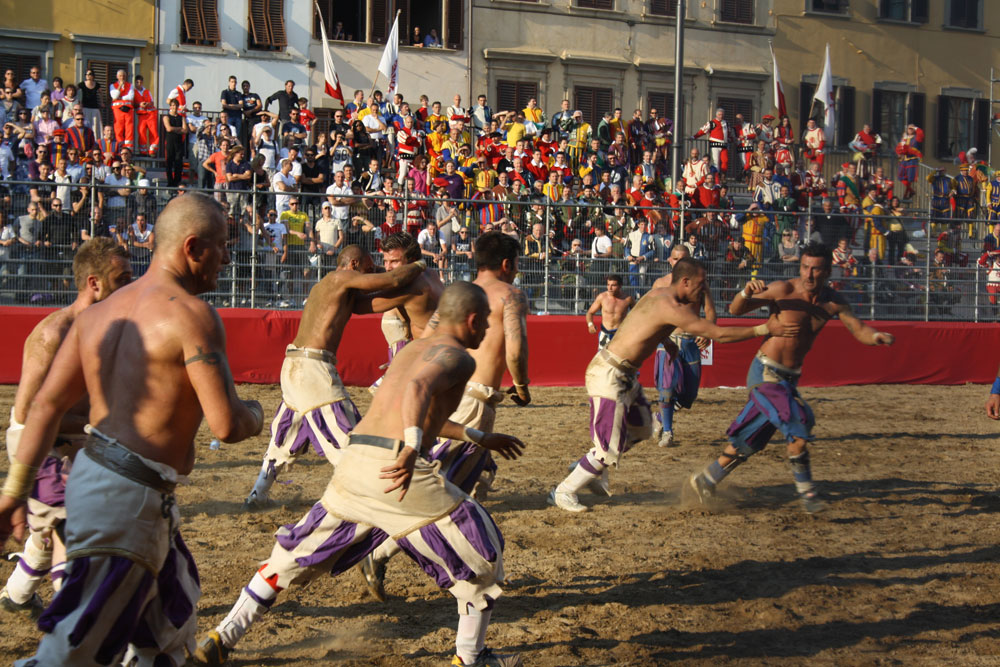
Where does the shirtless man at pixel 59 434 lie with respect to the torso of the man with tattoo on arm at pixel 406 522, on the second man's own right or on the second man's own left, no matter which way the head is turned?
on the second man's own left

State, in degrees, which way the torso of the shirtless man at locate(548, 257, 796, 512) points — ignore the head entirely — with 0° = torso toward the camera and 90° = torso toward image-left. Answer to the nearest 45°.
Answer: approximately 270°

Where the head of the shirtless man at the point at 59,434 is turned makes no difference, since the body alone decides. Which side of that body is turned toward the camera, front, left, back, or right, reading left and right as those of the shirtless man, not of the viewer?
right

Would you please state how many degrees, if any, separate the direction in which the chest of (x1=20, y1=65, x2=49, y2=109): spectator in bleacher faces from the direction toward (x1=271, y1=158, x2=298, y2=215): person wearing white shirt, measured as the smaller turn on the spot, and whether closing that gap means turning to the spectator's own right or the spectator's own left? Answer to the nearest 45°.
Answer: approximately 45° to the spectator's own left

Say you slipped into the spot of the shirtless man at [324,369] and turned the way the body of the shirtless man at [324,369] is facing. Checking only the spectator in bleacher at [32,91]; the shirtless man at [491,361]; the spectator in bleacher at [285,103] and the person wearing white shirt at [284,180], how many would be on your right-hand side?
1

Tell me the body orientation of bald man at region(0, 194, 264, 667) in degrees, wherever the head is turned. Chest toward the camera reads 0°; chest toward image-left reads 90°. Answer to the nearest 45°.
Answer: approximately 225°

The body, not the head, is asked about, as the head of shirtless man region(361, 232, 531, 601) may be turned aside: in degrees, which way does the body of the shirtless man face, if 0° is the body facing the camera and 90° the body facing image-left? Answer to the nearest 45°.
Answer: approximately 225°

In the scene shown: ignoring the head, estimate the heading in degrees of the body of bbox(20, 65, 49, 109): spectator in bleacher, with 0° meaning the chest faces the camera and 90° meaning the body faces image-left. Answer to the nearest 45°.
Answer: approximately 0°

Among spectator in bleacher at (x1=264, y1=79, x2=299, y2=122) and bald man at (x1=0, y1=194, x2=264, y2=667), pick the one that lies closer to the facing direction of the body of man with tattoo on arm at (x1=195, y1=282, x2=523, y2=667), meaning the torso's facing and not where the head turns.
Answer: the spectator in bleacher

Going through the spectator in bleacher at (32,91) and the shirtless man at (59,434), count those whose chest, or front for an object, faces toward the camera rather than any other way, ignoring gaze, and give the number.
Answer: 1
